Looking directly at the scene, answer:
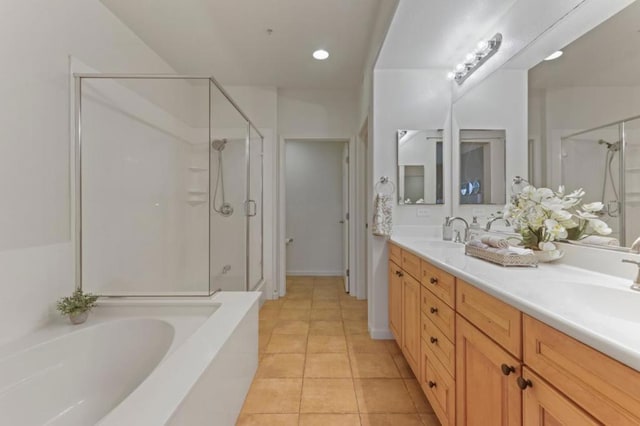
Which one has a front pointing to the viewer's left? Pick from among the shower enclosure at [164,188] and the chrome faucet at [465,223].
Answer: the chrome faucet

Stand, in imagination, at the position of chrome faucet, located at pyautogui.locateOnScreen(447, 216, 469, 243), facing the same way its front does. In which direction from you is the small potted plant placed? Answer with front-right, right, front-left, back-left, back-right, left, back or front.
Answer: front-left

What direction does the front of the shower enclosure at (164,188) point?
to the viewer's right

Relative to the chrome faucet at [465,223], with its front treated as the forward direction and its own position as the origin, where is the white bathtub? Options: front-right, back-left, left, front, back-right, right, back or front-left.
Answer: front-left

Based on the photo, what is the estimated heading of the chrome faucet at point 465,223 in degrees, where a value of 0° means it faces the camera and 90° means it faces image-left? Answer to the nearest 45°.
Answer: approximately 90°

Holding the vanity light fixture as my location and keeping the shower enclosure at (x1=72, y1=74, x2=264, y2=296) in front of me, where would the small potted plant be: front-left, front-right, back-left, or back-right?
front-left
